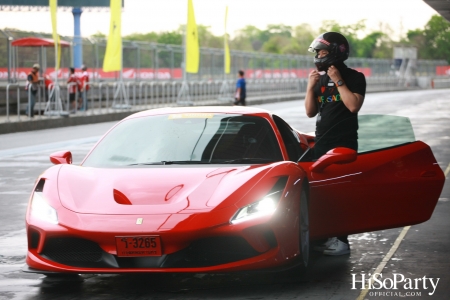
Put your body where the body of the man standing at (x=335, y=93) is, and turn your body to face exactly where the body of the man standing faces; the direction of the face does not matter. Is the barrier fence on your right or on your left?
on your right

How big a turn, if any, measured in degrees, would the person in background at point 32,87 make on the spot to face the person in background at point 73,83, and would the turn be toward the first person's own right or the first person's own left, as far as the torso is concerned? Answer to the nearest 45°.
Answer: approximately 45° to the first person's own left

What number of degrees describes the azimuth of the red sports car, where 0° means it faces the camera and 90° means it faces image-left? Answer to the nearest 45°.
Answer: approximately 0°

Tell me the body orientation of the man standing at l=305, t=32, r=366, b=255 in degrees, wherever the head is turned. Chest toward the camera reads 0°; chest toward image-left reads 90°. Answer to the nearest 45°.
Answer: approximately 45°

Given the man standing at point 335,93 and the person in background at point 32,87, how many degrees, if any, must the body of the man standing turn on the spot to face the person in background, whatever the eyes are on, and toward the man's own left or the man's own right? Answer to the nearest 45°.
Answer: approximately 90° to the man's own right

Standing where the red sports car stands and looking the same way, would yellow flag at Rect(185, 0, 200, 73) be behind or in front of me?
behind
